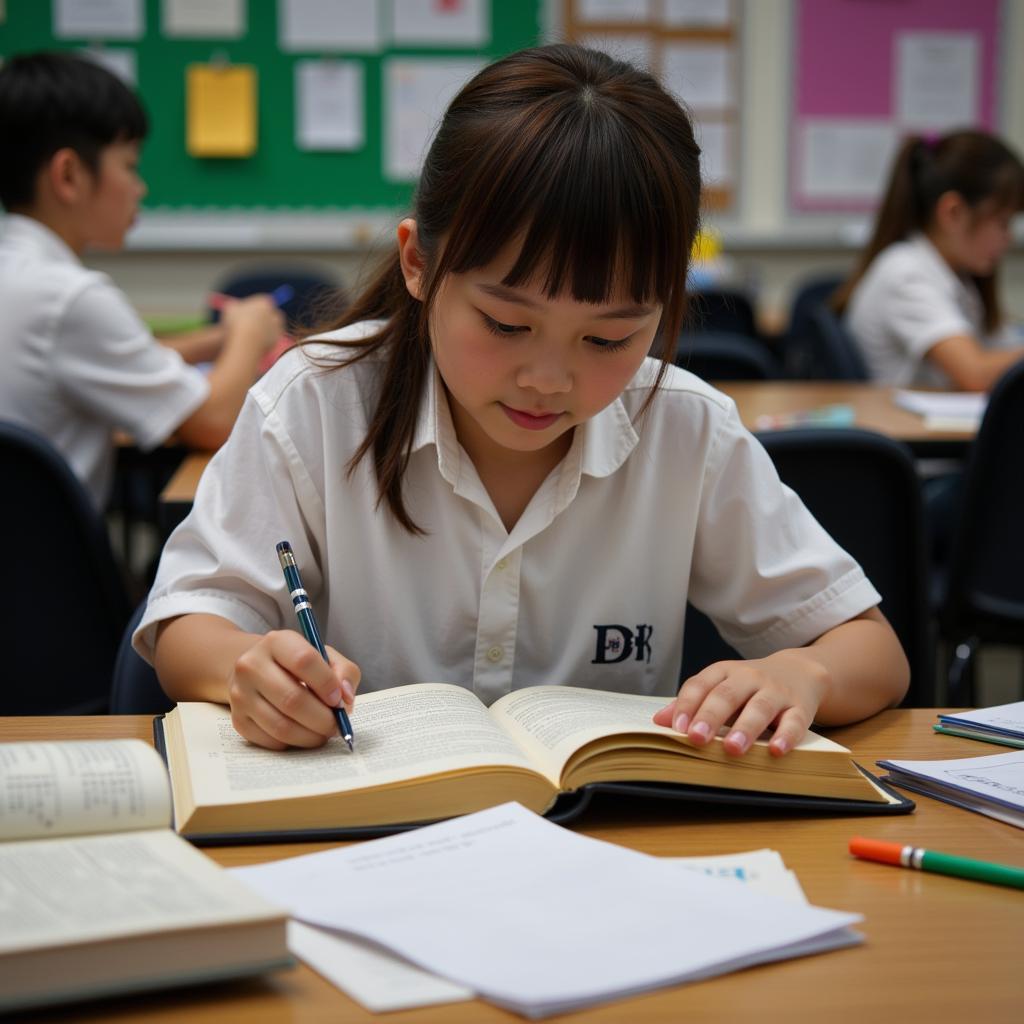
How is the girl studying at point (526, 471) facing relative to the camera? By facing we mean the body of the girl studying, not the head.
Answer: toward the camera

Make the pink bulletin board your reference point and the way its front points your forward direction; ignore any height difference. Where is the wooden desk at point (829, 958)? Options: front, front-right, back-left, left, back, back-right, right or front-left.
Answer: front

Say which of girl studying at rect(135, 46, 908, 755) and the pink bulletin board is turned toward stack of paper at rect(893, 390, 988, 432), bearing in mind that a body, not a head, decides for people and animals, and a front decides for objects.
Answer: the pink bulletin board

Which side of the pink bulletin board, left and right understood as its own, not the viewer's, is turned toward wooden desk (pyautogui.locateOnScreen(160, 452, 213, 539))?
front

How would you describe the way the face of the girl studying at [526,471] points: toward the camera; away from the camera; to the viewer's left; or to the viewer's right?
toward the camera

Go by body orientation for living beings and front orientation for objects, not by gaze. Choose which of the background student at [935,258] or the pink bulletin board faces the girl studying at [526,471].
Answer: the pink bulletin board

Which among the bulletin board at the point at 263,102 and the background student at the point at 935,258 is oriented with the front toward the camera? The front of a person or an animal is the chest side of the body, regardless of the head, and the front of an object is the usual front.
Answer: the bulletin board

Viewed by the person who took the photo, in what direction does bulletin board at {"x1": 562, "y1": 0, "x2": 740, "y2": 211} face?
facing the viewer

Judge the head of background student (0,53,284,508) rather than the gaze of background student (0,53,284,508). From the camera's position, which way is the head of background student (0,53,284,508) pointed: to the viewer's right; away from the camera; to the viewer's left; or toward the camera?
to the viewer's right

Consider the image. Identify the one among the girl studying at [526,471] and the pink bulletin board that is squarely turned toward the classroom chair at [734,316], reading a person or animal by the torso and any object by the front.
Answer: the pink bulletin board

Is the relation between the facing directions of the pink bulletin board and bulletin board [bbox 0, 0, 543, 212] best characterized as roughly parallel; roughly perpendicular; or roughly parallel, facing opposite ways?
roughly parallel

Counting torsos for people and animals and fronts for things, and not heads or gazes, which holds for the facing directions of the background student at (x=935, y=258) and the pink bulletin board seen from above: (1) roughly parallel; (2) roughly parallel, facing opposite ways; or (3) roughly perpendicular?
roughly perpendicular

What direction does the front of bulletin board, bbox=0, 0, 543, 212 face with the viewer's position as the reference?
facing the viewer

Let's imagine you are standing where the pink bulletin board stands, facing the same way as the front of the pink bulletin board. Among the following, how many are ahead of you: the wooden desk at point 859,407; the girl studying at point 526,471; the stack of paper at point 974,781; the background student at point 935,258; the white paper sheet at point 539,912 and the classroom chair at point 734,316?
6
